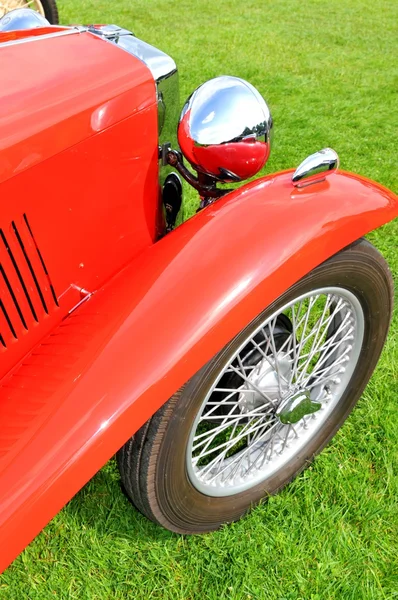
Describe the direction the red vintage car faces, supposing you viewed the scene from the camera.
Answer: facing away from the viewer and to the right of the viewer
